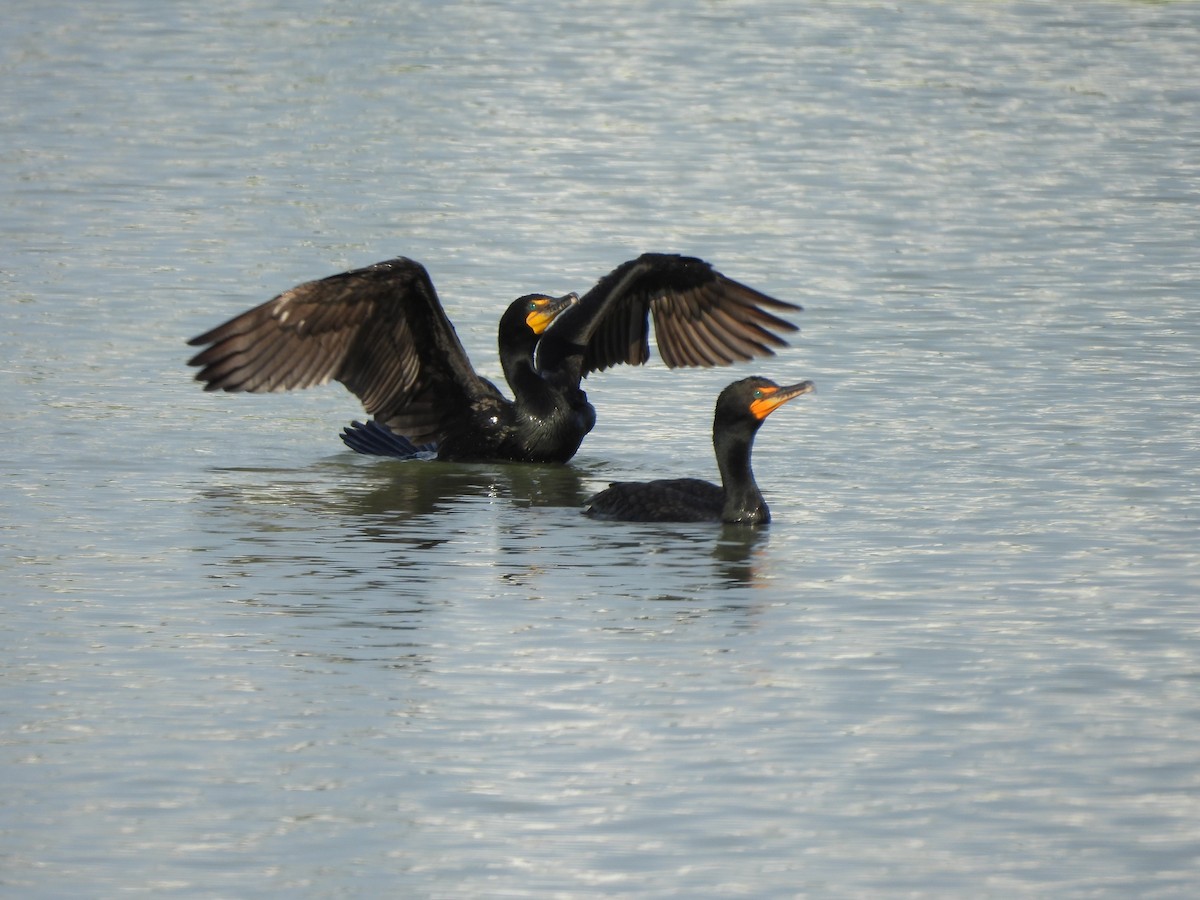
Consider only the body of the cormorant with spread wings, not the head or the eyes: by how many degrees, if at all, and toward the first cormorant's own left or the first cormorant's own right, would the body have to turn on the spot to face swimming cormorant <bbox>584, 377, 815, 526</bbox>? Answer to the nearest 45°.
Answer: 0° — it already faces it

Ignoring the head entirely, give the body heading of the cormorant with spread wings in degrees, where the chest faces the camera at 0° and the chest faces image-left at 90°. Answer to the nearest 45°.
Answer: approximately 315°

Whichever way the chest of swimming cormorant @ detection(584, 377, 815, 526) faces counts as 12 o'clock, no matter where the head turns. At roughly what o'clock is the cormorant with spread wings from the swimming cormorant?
The cormorant with spread wings is roughly at 8 o'clock from the swimming cormorant.

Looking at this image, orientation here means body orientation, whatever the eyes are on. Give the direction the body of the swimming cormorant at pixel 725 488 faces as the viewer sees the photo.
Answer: to the viewer's right
